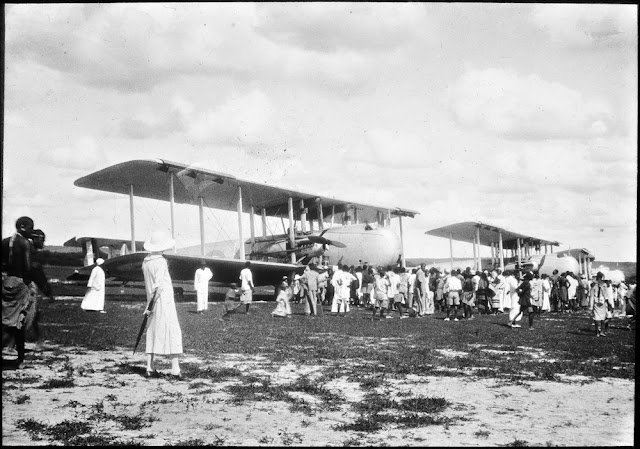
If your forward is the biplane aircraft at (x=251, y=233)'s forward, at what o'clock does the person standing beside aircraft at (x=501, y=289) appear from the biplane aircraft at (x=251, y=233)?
The person standing beside aircraft is roughly at 12 o'clock from the biplane aircraft.

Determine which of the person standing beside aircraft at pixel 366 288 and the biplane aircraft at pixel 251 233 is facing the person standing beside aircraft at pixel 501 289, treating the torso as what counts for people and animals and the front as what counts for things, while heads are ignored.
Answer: the biplane aircraft

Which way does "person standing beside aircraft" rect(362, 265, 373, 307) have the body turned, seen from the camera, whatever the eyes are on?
away from the camera

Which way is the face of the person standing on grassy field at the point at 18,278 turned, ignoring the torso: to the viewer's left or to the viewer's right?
to the viewer's right

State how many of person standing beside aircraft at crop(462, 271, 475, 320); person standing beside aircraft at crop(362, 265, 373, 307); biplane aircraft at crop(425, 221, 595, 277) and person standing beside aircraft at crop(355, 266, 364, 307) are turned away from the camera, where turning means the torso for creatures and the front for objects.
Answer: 3

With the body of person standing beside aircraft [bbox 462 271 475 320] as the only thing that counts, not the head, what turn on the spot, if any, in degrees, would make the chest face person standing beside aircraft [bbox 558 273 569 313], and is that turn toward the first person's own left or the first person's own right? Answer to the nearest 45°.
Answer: approximately 45° to the first person's own right

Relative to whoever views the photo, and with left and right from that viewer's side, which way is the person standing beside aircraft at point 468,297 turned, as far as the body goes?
facing away from the viewer

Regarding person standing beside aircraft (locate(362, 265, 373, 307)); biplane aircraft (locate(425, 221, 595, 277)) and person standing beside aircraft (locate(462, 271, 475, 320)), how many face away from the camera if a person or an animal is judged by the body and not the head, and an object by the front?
2

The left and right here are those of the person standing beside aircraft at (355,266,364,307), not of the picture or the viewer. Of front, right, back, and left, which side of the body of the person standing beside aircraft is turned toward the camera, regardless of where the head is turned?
back

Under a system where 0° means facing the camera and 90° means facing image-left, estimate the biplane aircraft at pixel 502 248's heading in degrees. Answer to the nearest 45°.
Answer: approximately 315°

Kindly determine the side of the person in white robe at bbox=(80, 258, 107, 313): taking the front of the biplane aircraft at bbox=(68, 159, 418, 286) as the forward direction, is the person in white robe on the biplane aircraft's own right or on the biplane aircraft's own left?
on the biplane aircraft's own right
